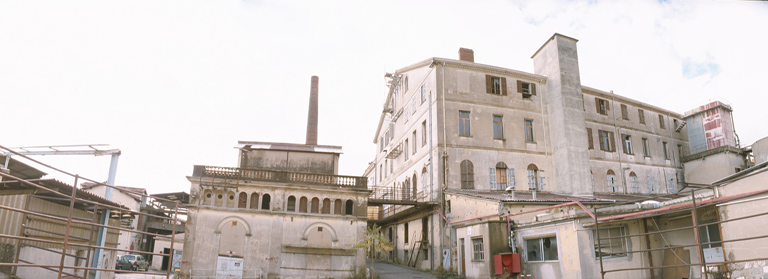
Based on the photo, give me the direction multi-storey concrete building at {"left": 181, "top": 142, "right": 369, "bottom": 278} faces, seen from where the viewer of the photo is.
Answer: facing the viewer

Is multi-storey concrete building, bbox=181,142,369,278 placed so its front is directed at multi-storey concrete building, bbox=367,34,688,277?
no
